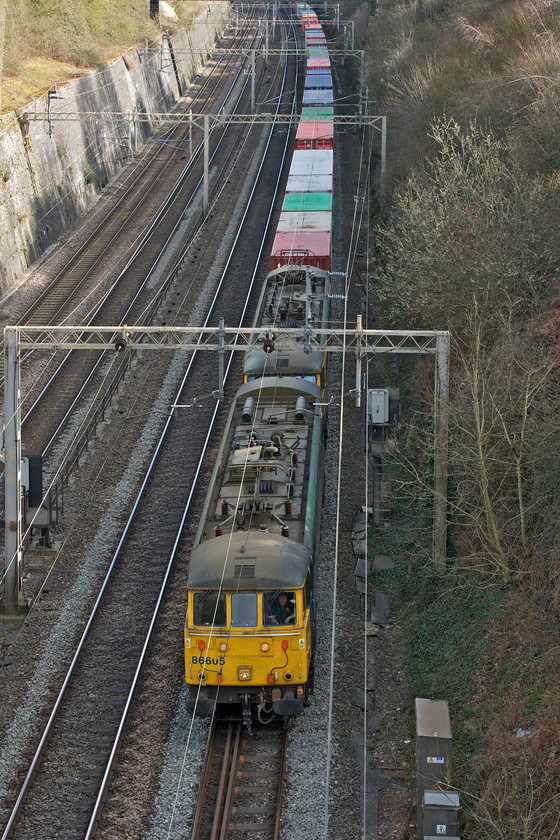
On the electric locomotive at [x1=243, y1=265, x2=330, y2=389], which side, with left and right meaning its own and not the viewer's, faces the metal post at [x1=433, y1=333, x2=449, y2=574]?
front

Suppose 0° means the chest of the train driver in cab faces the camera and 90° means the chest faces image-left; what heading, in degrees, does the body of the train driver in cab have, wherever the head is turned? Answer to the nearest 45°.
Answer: approximately 0°

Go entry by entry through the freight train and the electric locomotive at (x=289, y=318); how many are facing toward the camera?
2

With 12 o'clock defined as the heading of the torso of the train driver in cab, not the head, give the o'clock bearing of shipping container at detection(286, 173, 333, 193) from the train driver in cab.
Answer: The shipping container is roughly at 6 o'clock from the train driver in cab.

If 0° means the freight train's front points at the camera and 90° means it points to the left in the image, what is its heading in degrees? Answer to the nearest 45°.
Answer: approximately 0°

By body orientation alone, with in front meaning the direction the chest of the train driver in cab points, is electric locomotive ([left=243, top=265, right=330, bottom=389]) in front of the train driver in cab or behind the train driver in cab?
behind

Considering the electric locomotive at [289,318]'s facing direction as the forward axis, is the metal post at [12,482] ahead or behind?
ahead

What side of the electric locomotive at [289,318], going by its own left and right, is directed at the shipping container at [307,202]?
back
